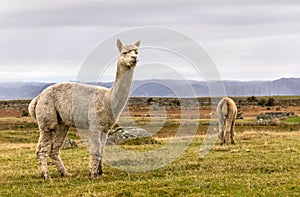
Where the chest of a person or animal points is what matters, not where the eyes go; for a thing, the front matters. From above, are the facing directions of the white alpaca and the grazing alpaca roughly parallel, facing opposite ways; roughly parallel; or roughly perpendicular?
roughly perpendicular

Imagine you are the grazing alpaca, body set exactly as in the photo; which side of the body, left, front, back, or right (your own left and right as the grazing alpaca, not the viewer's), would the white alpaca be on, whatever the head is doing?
back

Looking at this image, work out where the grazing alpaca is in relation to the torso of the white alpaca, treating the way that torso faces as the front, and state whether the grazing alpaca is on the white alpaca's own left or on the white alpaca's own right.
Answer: on the white alpaca's own left

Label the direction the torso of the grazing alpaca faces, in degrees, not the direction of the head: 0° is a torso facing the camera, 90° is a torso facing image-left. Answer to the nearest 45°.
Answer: approximately 180°

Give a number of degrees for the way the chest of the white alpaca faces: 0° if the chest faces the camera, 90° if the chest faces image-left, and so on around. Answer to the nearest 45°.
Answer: approximately 270°

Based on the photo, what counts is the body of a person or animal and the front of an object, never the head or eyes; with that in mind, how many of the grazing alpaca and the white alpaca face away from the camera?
1

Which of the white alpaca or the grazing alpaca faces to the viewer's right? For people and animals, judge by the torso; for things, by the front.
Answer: the white alpaca
